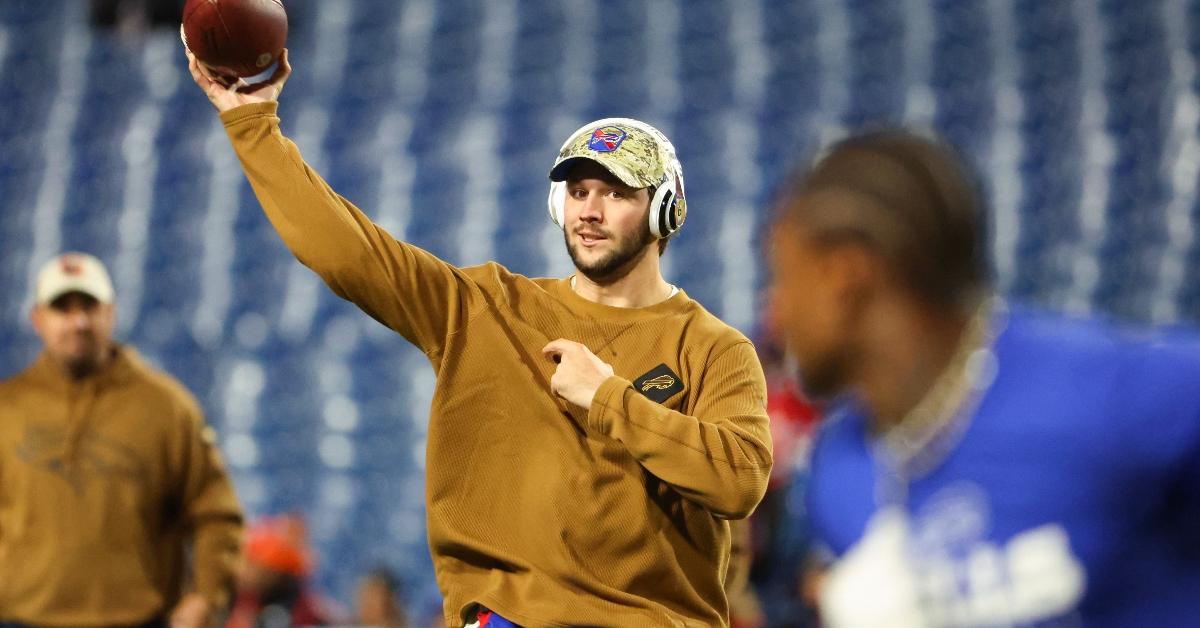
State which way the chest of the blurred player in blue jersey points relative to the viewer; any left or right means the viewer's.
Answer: facing the viewer and to the left of the viewer

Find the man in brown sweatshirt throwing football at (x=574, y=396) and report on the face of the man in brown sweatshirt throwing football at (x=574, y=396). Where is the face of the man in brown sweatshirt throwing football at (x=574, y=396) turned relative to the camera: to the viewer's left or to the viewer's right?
to the viewer's left

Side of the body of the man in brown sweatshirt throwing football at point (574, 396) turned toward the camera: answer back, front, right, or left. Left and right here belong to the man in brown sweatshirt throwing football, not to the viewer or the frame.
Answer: front

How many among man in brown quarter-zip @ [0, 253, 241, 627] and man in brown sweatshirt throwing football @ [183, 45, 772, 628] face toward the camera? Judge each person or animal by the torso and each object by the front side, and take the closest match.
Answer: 2

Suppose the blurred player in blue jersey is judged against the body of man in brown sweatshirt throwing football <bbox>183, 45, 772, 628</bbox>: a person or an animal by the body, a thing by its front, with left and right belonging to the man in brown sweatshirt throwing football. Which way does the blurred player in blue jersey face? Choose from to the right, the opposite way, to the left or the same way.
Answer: to the right

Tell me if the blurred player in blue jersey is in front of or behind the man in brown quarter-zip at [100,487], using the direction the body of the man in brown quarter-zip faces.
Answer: in front

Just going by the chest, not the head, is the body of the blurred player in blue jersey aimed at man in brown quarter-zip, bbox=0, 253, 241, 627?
no

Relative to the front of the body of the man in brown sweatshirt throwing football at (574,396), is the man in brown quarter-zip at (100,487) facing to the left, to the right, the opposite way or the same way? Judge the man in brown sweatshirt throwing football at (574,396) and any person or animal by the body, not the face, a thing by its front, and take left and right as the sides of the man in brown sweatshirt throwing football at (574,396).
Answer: the same way

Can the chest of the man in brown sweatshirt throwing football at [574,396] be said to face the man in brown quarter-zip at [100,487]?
no

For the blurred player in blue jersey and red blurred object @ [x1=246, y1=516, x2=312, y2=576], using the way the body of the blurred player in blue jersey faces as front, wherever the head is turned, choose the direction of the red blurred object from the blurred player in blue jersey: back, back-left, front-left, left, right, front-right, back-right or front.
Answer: right

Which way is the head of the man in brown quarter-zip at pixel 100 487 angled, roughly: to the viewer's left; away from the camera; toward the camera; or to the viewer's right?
toward the camera

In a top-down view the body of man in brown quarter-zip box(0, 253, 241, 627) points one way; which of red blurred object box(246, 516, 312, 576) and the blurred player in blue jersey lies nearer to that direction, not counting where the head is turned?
the blurred player in blue jersey

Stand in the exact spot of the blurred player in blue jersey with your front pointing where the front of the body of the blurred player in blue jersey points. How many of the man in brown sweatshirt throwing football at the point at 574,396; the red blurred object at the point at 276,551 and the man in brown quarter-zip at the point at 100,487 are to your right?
3

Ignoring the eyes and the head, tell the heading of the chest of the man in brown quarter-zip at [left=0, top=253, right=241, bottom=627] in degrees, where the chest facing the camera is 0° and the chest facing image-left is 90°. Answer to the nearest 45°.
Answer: approximately 0°

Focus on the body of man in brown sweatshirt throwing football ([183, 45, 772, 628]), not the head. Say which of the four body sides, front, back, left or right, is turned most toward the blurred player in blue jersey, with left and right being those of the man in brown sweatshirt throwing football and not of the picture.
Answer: front

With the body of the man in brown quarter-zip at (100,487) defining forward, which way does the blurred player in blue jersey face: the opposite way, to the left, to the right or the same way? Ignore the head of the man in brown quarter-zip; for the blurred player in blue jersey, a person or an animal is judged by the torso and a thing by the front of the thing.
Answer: to the right
